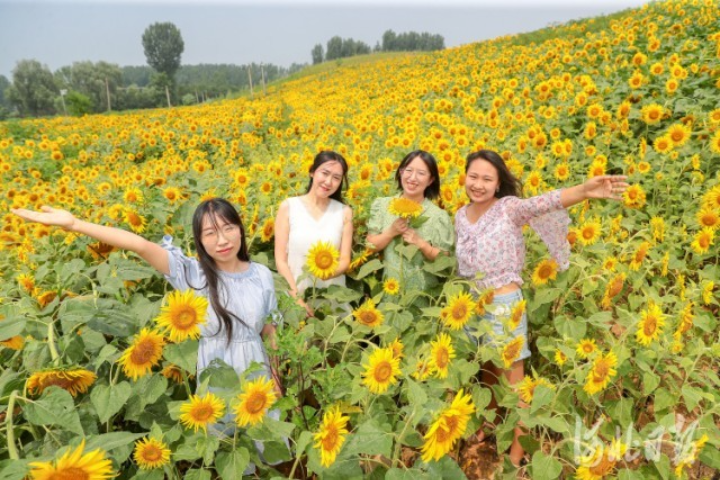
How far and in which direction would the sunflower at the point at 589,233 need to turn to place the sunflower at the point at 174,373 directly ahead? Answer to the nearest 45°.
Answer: approximately 45° to its right

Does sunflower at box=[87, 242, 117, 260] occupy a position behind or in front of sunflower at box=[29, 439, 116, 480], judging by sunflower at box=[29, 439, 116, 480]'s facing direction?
behind

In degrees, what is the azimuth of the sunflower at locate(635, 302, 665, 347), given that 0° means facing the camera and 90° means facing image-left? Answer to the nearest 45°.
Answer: approximately 45°

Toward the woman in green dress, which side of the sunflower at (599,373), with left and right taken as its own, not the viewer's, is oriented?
right

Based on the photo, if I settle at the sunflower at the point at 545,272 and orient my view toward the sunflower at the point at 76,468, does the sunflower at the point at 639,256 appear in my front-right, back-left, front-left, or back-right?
back-left

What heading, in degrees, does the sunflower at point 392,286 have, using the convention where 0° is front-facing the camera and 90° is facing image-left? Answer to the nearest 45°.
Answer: approximately 0°
